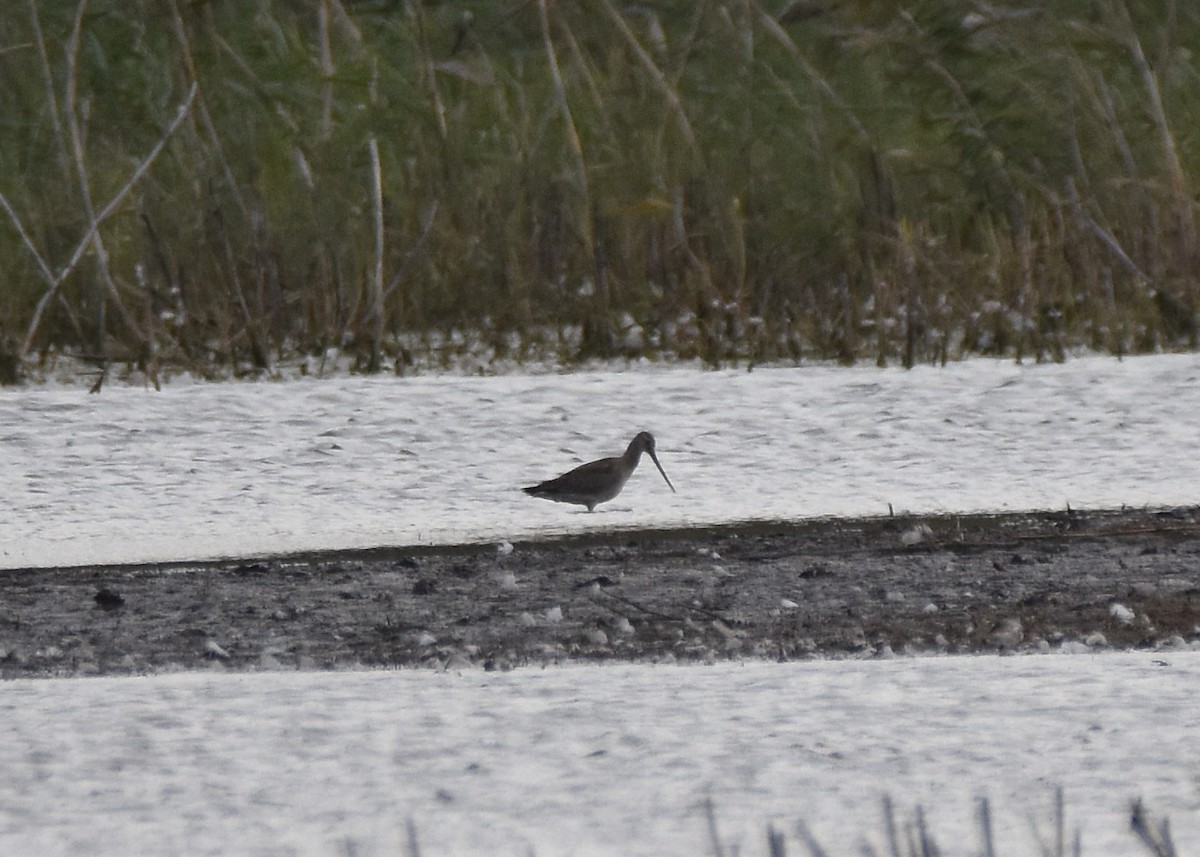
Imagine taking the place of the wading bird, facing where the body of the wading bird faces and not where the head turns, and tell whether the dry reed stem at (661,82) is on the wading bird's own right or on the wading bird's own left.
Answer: on the wading bird's own left

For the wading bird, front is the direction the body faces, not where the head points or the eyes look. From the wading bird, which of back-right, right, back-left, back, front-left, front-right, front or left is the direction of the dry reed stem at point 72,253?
back-left

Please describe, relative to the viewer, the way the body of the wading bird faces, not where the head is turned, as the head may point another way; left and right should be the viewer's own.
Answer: facing to the right of the viewer

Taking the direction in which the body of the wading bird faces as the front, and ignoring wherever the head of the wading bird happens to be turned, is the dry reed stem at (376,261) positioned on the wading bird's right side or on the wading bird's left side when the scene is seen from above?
on the wading bird's left side
